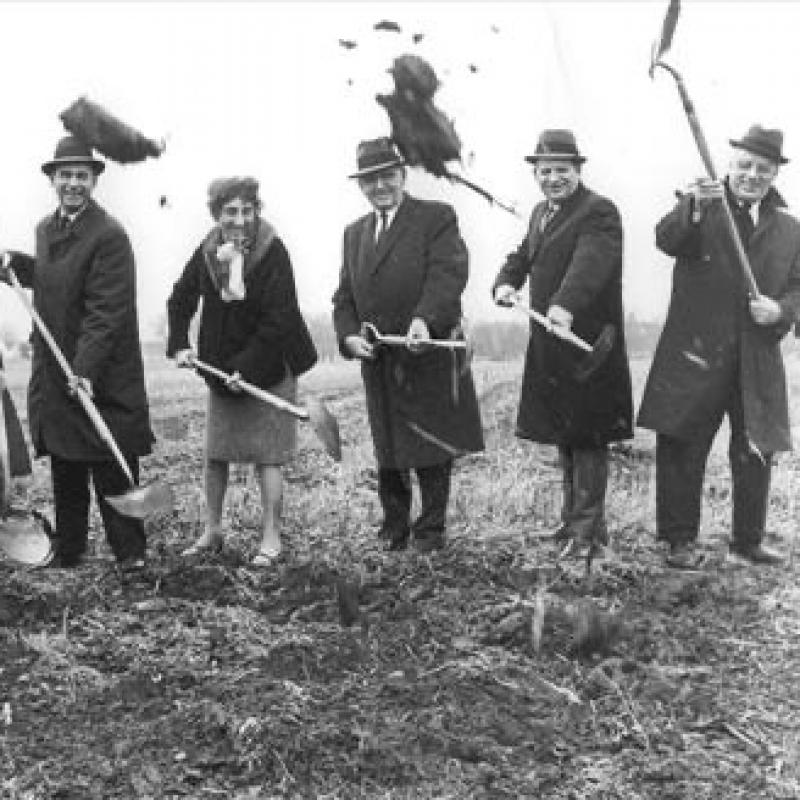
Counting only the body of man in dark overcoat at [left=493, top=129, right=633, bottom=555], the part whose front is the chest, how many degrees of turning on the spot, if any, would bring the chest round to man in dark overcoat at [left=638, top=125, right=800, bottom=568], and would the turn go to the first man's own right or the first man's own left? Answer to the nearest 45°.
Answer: approximately 135° to the first man's own left

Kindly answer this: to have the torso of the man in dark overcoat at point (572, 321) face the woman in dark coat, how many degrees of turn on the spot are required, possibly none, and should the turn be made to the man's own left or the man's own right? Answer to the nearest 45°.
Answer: approximately 45° to the man's own right

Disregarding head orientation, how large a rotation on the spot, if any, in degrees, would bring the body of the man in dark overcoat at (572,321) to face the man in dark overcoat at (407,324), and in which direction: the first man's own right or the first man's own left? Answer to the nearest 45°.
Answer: approximately 45° to the first man's own right

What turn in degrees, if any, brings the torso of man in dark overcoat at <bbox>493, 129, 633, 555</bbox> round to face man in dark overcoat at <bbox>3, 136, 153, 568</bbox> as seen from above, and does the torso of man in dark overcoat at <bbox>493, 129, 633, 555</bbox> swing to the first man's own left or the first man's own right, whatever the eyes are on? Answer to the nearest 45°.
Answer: approximately 45° to the first man's own right

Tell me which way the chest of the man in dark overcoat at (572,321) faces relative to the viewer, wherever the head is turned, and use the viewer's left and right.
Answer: facing the viewer and to the left of the viewer
